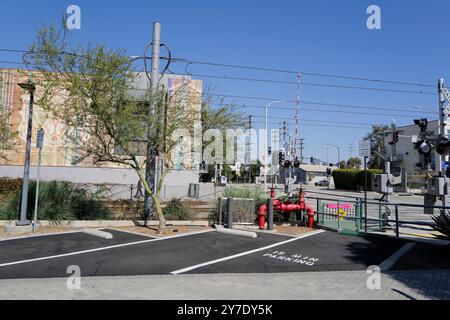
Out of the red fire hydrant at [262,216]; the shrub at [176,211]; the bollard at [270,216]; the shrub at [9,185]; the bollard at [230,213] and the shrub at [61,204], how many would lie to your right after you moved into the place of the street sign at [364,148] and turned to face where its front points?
6

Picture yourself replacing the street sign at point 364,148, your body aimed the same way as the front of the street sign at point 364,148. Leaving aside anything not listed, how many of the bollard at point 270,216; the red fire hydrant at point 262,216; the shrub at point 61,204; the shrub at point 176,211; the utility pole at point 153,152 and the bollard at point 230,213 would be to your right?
6

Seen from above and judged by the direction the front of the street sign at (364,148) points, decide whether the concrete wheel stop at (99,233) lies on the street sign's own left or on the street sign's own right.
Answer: on the street sign's own right

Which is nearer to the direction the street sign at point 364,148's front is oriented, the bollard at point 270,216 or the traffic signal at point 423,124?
the bollard

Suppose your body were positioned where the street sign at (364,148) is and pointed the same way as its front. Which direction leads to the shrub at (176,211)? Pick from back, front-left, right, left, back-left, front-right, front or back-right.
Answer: right

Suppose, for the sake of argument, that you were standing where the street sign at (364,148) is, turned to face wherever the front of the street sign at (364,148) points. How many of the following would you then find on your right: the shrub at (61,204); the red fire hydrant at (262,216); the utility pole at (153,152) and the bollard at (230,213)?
4

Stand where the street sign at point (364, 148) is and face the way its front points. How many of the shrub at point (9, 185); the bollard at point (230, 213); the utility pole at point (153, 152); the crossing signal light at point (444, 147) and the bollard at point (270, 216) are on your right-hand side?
4

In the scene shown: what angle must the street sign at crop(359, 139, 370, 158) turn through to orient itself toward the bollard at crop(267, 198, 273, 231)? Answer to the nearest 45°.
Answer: approximately 90° to its right

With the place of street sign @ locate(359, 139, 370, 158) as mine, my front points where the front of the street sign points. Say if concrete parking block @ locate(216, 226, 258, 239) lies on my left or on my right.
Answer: on my right

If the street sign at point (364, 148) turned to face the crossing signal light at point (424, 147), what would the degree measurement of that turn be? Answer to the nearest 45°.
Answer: approximately 135° to its left

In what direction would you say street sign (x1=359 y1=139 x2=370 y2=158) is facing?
toward the camera

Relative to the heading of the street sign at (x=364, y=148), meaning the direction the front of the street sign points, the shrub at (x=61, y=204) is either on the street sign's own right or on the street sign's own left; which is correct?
on the street sign's own right
